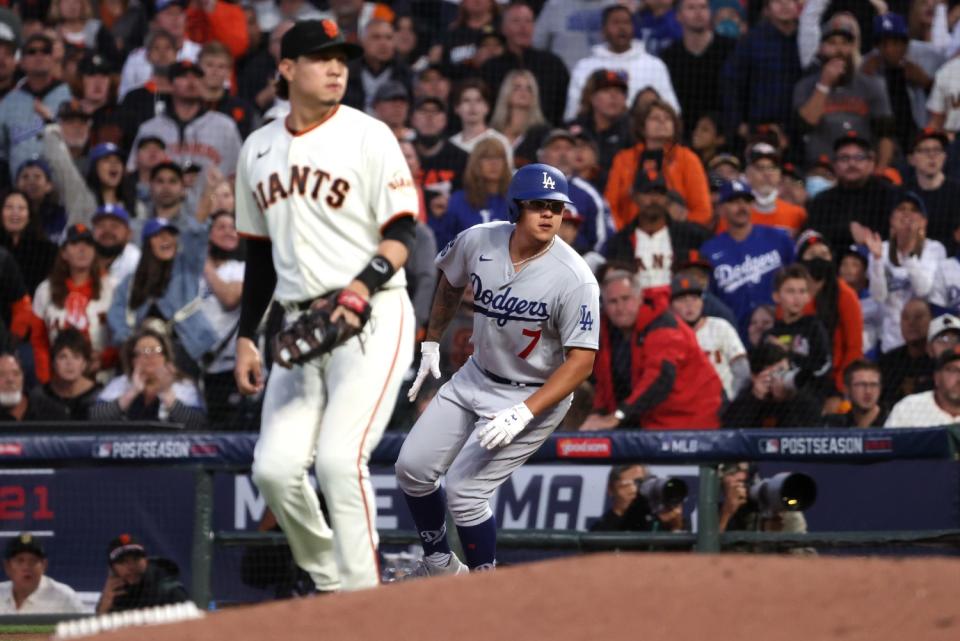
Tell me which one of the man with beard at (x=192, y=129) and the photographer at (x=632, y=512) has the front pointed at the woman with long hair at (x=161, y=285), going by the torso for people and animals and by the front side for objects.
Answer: the man with beard

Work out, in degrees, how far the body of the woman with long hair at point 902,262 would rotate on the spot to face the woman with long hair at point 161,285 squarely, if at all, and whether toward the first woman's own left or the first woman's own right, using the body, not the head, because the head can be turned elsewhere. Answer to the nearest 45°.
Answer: approximately 90° to the first woman's own right

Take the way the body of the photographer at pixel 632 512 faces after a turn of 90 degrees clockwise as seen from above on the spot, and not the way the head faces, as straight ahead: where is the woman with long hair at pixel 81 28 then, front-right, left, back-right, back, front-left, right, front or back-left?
right

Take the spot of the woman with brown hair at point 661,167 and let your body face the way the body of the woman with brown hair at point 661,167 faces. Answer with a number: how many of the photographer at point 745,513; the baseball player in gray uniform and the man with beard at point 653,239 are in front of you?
3

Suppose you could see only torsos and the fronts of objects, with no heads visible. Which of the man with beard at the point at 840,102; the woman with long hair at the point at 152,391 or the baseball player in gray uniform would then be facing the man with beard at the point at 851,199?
the man with beard at the point at 840,102

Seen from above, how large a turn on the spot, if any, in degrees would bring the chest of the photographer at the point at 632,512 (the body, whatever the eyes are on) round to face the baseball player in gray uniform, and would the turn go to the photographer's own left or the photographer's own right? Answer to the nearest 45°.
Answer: approximately 45° to the photographer's own right

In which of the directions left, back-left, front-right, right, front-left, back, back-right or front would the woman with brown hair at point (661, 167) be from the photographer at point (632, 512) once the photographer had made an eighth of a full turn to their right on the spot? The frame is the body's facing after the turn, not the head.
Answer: back

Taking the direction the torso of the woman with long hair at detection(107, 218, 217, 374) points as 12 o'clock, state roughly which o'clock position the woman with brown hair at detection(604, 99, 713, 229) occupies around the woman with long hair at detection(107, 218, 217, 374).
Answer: the woman with brown hair at detection(604, 99, 713, 229) is roughly at 9 o'clock from the woman with long hair at detection(107, 218, 217, 374).

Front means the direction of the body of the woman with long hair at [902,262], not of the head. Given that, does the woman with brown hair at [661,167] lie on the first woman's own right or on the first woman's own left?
on the first woman's own right

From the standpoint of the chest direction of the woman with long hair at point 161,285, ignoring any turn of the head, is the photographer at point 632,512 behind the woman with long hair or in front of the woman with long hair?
in front

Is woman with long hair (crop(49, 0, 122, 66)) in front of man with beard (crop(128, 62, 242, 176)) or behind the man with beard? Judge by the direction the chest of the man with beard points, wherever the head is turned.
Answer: behind

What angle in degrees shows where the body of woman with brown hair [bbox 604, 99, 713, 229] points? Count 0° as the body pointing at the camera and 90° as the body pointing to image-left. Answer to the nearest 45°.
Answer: approximately 0°
